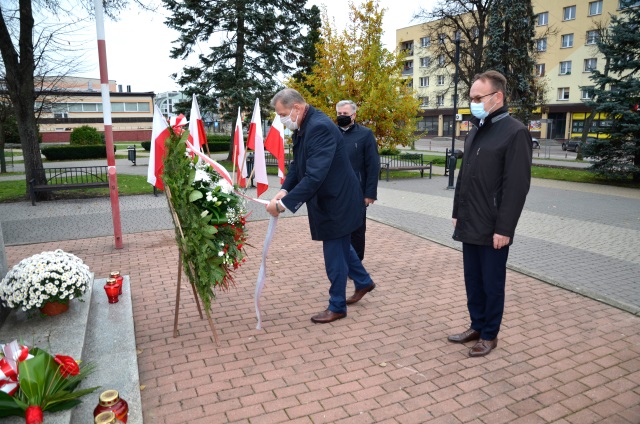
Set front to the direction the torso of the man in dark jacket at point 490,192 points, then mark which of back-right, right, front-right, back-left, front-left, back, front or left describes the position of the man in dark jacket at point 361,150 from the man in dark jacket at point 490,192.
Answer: right

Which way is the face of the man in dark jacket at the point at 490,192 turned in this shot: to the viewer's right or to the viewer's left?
to the viewer's left

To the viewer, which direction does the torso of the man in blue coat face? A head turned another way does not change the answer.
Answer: to the viewer's left

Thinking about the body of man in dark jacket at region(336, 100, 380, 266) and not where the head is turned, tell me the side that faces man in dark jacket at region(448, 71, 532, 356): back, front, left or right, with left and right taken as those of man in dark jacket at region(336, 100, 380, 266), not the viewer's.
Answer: left

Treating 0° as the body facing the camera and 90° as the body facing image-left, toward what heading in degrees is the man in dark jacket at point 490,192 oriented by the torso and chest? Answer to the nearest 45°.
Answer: approximately 45°

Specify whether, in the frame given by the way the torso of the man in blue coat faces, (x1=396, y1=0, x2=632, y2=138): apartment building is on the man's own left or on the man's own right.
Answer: on the man's own right

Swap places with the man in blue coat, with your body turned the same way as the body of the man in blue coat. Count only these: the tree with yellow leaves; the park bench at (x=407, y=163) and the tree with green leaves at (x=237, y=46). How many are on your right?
3

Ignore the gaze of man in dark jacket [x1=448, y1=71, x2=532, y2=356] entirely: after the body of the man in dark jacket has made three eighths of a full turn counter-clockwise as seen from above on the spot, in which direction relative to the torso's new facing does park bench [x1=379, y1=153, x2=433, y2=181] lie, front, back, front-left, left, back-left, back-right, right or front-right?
left

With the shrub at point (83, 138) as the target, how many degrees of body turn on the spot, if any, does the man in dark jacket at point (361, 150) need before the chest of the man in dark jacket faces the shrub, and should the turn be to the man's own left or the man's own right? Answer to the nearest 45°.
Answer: approximately 90° to the man's own right
